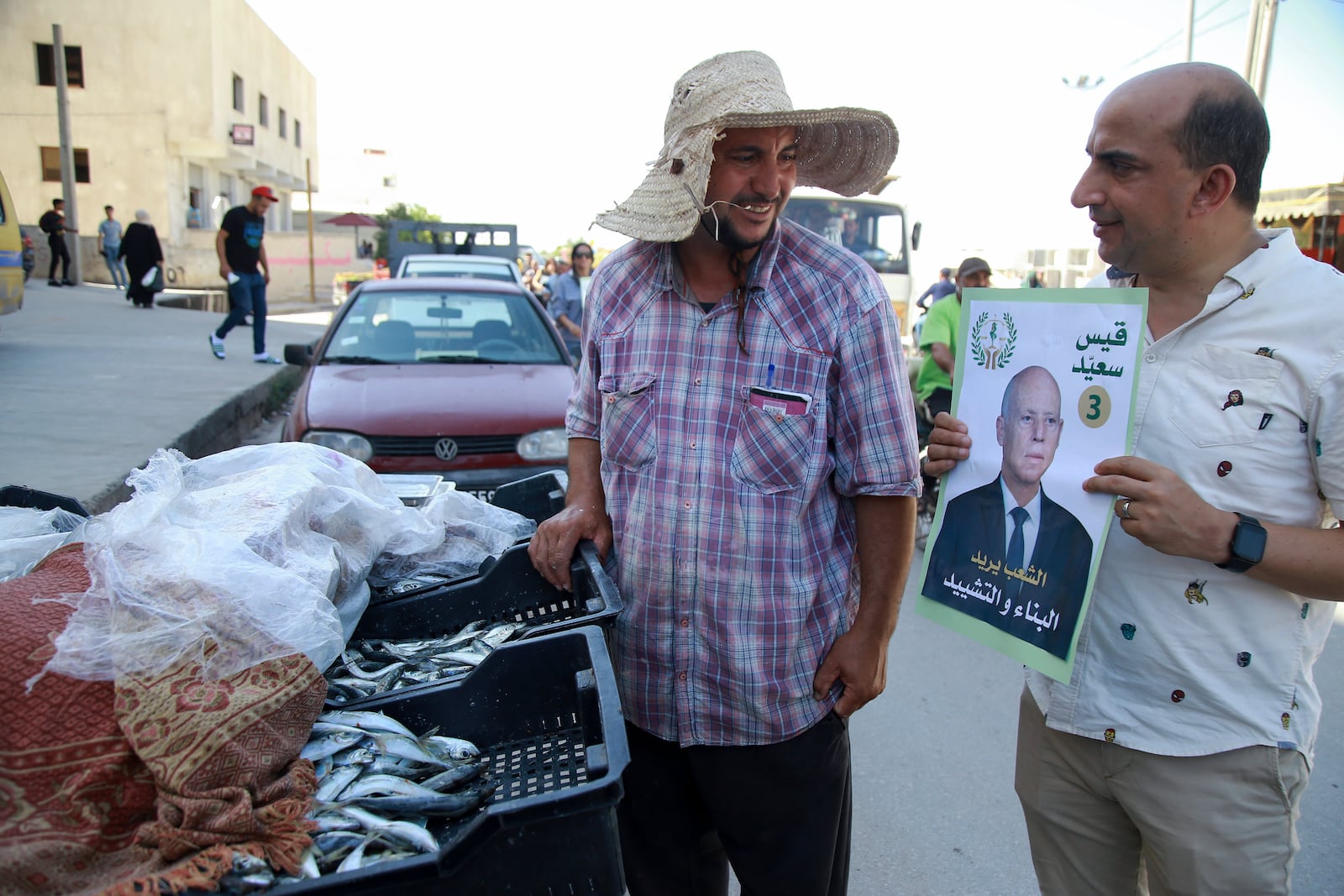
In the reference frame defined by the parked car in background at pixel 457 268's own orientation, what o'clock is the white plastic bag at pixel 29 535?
The white plastic bag is roughly at 12 o'clock from the parked car in background.

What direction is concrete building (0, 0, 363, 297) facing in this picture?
to the viewer's right

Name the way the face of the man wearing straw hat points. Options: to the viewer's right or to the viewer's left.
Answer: to the viewer's right

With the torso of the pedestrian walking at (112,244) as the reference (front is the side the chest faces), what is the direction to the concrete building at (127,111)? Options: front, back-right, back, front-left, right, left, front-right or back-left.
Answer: back

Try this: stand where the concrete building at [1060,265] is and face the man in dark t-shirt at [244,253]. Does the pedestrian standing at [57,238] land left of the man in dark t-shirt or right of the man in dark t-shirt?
right

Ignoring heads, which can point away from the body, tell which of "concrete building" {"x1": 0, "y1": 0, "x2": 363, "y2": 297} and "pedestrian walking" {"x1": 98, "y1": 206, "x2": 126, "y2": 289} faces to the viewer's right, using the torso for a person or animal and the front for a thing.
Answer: the concrete building

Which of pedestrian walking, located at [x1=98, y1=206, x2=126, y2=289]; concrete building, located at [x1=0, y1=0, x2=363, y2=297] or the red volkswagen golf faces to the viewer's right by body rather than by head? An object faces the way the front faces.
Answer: the concrete building
